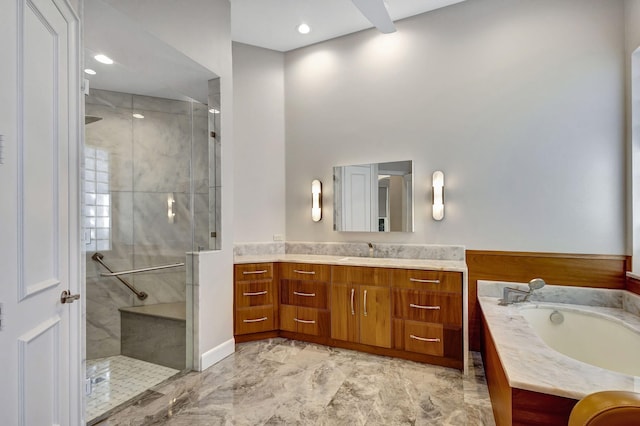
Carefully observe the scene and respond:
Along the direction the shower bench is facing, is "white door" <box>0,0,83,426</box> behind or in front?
in front

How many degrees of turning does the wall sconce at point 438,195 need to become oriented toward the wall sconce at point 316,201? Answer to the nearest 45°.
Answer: approximately 90° to its right

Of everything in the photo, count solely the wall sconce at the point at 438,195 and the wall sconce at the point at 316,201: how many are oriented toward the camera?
2

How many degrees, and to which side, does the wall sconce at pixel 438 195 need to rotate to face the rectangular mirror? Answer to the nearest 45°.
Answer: approximately 90° to its right

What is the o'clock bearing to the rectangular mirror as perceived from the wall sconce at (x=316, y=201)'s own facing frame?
The rectangular mirror is roughly at 10 o'clock from the wall sconce.

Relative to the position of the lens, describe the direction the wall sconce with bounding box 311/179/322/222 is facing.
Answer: facing the viewer

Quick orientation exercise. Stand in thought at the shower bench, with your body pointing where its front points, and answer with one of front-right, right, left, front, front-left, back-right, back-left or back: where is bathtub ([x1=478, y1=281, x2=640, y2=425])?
left

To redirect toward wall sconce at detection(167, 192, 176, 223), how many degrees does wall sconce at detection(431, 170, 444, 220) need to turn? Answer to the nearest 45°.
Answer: approximately 90° to its right
